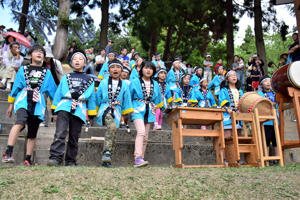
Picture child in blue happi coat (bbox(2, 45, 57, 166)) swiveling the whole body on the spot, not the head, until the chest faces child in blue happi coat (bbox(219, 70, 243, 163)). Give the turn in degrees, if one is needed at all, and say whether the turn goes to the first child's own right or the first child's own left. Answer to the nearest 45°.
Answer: approximately 90° to the first child's own left

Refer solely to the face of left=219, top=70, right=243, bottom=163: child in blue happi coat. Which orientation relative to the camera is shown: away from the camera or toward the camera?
toward the camera

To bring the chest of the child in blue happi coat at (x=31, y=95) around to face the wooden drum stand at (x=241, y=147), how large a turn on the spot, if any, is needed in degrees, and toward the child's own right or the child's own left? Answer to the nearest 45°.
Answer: approximately 90° to the child's own left

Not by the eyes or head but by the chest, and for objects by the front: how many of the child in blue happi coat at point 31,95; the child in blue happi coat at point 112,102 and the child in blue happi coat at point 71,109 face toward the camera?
3

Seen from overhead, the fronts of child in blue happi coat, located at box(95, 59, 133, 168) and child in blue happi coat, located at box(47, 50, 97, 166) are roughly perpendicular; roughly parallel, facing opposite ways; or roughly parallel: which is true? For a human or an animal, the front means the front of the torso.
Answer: roughly parallel

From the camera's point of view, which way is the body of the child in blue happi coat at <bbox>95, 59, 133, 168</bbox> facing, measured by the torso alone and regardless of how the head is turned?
toward the camera

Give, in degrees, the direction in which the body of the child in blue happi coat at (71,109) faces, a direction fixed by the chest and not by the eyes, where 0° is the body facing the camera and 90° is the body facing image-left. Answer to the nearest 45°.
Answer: approximately 0°

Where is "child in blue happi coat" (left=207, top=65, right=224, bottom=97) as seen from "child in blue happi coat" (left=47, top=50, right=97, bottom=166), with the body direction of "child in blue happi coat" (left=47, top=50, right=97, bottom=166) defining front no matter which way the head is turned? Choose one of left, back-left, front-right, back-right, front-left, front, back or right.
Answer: back-left

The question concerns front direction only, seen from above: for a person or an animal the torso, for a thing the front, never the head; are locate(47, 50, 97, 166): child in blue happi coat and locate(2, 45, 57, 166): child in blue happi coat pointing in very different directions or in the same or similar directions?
same or similar directions

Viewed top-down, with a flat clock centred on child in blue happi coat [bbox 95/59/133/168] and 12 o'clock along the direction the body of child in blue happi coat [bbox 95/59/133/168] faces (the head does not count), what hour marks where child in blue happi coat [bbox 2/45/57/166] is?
child in blue happi coat [bbox 2/45/57/166] is roughly at 3 o'clock from child in blue happi coat [bbox 95/59/133/168].

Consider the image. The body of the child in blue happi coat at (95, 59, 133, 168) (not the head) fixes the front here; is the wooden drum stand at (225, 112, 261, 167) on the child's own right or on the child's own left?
on the child's own left

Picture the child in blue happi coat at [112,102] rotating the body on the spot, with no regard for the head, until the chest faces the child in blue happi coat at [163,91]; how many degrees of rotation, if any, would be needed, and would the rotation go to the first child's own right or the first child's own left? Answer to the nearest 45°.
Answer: approximately 135° to the first child's own left

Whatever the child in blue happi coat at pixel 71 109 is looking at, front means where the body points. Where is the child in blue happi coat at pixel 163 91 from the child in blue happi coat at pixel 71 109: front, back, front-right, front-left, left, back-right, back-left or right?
back-left
